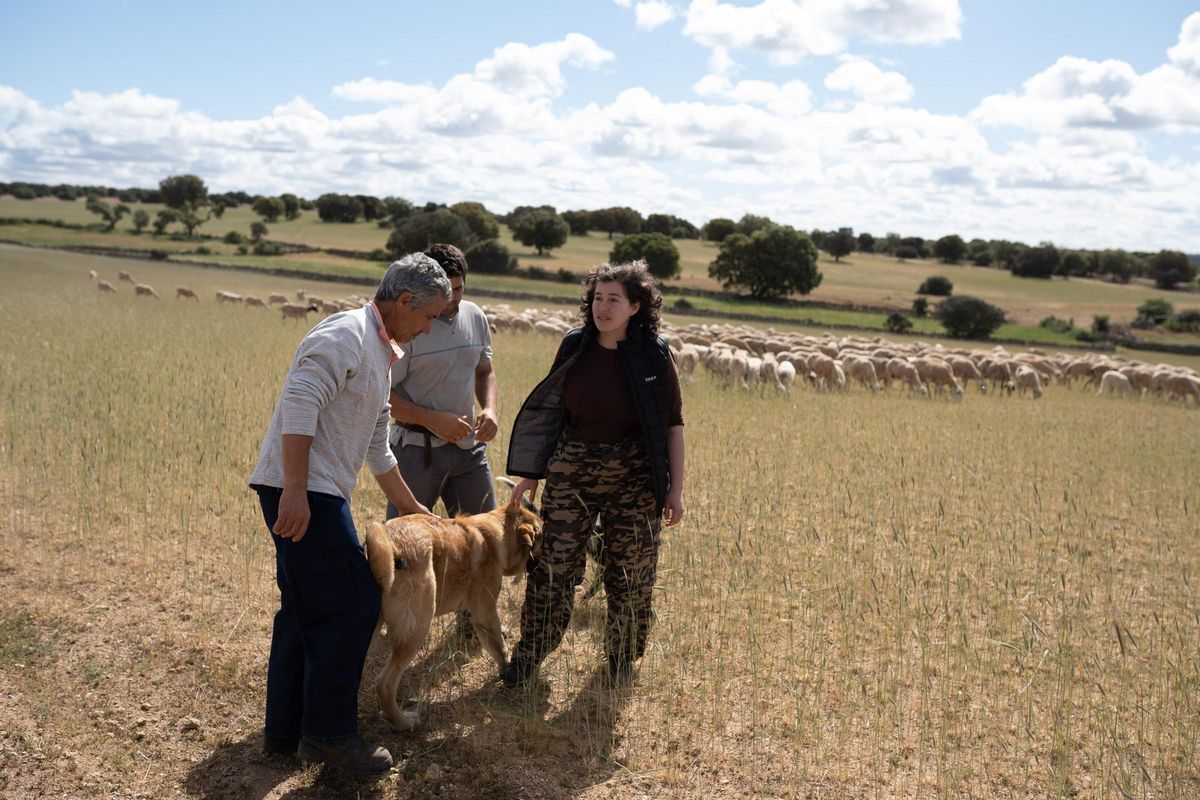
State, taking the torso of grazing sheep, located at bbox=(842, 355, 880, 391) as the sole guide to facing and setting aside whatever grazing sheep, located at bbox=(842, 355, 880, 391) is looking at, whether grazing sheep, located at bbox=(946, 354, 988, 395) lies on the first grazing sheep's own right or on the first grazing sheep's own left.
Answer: on the first grazing sheep's own left

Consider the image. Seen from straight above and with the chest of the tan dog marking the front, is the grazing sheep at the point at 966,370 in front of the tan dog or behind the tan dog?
in front

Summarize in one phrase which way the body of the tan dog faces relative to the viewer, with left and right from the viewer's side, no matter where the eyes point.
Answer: facing away from the viewer and to the right of the viewer

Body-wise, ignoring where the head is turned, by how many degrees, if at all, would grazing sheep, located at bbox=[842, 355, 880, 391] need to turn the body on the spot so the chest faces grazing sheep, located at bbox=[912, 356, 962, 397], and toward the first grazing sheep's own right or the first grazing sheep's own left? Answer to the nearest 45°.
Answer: approximately 45° to the first grazing sheep's own left

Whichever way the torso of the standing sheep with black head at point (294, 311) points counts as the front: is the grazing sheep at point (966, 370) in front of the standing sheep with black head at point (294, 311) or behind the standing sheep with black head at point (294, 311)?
in front

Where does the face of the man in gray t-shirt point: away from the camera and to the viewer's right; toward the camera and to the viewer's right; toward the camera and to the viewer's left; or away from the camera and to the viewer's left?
toward the camera and to the viewer's left

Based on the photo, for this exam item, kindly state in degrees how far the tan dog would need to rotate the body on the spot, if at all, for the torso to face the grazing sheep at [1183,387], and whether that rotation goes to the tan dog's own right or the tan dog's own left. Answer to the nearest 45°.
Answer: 0° — it already faces it

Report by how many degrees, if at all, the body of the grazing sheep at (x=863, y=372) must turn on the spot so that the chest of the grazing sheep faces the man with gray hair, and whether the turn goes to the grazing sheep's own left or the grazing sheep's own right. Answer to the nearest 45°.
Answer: approximately 45° to the grazing sheep's own right

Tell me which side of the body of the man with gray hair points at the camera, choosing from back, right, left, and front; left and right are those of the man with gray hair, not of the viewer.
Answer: right

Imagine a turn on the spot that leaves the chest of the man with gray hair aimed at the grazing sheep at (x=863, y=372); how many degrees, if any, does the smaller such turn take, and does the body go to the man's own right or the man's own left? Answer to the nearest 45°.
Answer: approximately 45° to the man's own left

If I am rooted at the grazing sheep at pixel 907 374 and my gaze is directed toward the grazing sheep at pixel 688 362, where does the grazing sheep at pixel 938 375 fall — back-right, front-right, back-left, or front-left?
back-left
